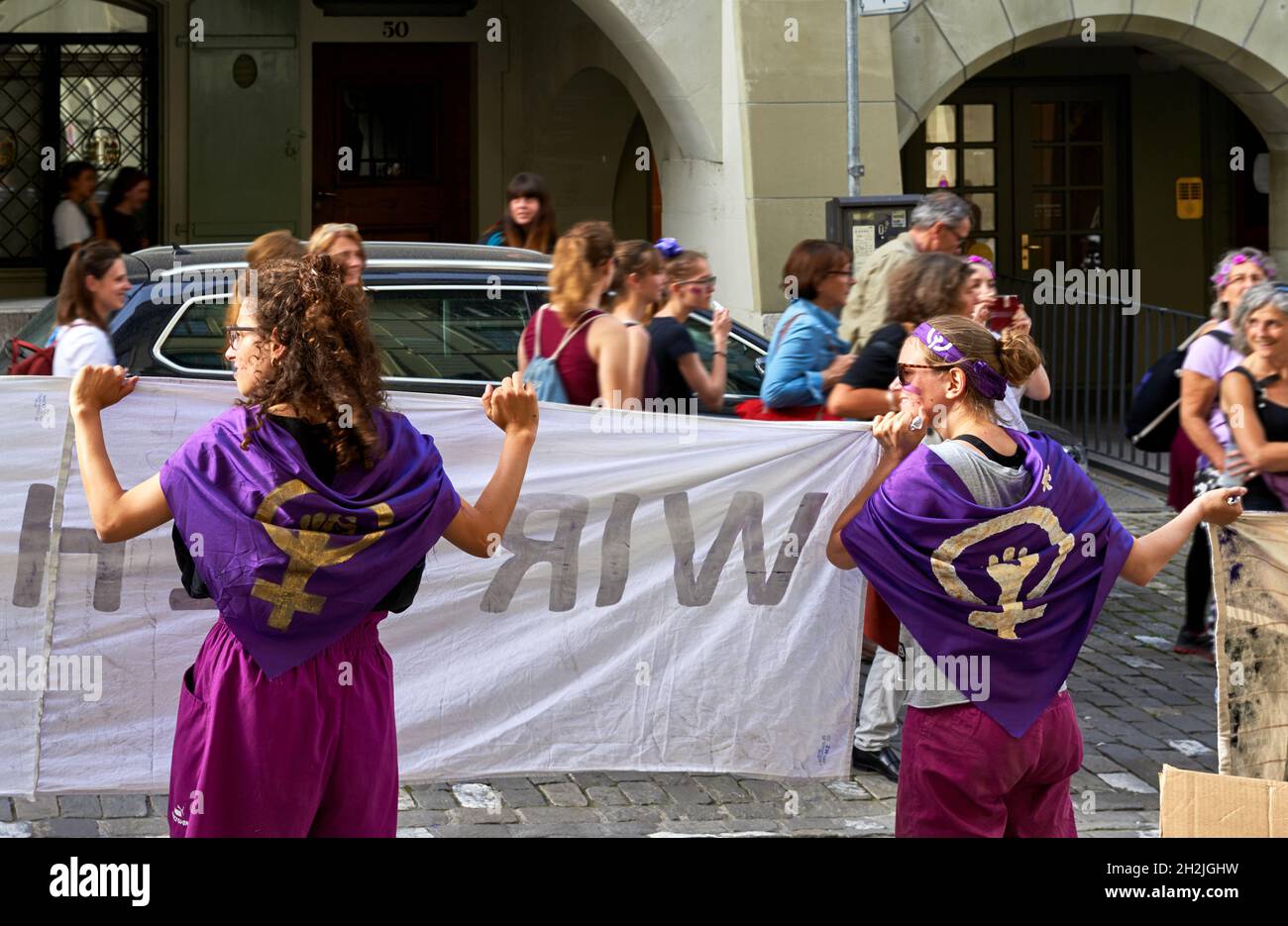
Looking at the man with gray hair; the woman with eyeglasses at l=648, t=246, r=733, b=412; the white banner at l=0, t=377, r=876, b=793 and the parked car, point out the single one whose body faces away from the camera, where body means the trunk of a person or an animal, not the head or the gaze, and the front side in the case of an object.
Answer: the white banner

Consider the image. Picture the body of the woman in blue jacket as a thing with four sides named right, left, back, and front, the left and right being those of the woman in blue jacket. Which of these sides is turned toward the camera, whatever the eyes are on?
right

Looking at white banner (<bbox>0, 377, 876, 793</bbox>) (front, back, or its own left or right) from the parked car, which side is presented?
front

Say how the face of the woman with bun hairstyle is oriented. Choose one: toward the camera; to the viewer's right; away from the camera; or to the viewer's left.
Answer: to the viewer's left

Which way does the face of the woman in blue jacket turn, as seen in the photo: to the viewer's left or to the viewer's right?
to the viewer's right

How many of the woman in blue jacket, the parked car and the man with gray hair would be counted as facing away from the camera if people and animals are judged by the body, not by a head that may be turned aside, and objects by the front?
0

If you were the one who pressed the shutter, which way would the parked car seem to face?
facing to the right of the viewer

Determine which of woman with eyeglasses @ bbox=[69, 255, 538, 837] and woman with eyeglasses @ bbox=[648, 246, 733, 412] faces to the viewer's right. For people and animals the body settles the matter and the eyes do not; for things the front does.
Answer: woman with eyeglasses @ bbox=[648, 246, 733, 412]

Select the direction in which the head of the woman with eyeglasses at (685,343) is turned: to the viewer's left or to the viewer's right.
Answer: to the viewer's right

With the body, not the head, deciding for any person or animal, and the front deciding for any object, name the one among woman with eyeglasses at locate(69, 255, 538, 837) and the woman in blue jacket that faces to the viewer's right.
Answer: the woman in blue jacket

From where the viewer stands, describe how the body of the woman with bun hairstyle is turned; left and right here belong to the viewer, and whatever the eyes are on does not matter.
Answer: facing away from the viewer and to the left of the viewer

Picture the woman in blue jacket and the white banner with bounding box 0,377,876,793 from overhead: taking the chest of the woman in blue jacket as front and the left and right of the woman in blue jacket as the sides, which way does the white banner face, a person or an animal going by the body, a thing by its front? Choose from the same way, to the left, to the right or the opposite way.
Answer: to the left

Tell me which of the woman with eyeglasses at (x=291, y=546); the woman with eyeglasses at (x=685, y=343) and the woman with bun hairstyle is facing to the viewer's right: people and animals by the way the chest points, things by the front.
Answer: the woman with eyeglasses at (x=685, y=343)

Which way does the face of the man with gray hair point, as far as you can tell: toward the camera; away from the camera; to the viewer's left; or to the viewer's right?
to the viewer's right

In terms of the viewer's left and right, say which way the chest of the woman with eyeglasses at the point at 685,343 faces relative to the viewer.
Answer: facing to the right of the viewer
